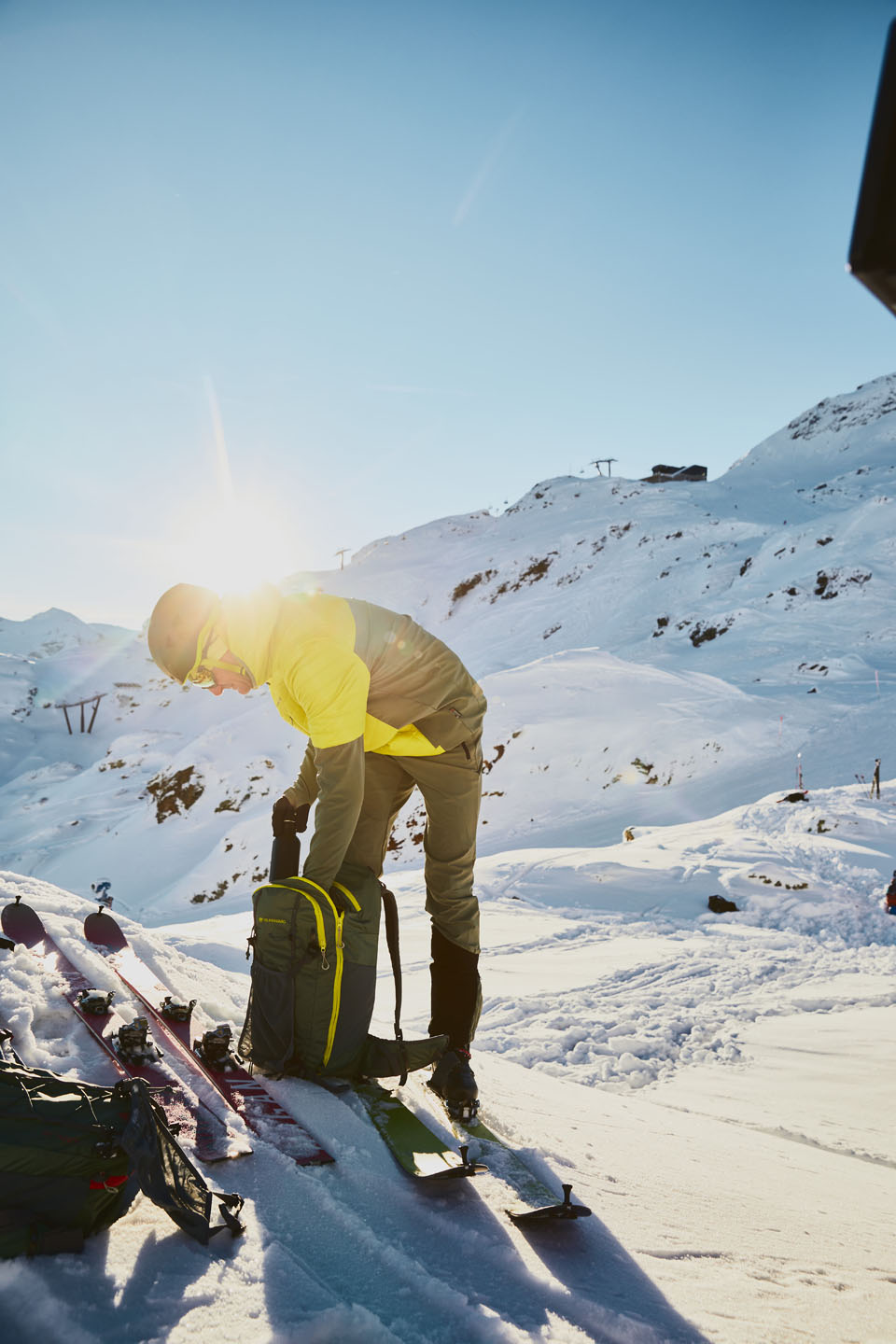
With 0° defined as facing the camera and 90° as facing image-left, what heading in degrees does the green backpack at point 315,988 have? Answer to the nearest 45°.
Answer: approximately 45°

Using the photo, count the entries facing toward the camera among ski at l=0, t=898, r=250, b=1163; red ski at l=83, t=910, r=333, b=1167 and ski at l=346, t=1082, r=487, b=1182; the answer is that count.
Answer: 0

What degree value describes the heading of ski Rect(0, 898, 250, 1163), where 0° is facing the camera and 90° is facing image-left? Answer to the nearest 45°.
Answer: approximately 135°

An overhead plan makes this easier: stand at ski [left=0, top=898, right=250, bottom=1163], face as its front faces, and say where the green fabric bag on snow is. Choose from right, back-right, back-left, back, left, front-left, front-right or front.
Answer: back-left

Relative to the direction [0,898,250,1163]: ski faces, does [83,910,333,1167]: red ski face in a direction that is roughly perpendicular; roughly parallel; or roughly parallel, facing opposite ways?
roughly parallel

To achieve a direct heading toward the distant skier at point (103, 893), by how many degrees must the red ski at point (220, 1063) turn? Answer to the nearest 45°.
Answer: approximately 45° to its right

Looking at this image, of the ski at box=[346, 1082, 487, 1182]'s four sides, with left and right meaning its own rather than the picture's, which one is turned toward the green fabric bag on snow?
left

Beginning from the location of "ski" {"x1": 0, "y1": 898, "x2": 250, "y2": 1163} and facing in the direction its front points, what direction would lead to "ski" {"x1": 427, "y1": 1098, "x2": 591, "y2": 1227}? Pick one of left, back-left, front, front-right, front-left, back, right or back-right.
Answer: back

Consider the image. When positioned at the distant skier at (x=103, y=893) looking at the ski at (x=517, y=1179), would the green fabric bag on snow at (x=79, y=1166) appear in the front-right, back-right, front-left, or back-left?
front-right

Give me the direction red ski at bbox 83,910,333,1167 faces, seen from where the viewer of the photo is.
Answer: facing away from the viewer and to the left of the viewer

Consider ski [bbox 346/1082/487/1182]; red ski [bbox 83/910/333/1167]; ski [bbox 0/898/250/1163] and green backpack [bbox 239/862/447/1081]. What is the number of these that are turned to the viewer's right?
0
